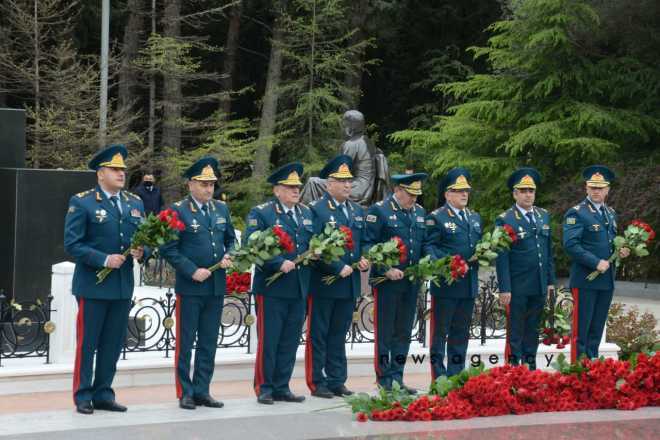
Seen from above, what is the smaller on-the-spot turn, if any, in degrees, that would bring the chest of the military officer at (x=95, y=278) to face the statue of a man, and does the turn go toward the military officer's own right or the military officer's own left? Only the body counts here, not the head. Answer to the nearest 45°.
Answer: approximately 90° to the military officer's own left

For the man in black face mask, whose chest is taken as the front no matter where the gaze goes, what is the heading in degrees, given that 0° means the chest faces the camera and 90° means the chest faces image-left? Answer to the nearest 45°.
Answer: approximately 0°

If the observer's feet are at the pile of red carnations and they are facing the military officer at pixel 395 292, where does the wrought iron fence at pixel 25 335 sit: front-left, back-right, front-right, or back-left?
front-left

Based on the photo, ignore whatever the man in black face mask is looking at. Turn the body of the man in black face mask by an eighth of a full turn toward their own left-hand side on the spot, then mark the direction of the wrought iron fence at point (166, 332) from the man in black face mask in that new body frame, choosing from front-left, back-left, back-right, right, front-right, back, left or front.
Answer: front-right

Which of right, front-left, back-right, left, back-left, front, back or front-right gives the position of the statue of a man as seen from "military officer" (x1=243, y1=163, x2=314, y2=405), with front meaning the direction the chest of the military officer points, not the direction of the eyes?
back-left

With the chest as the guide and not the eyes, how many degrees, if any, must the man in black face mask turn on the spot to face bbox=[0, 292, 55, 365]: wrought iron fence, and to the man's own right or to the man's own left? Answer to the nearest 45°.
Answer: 0° — they already face it

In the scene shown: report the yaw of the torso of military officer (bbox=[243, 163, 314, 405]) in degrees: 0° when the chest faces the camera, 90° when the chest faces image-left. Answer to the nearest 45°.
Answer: approximately 315°

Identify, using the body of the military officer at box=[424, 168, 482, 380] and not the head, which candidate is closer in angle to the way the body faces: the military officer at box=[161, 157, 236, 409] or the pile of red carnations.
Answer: the pile of red carnations

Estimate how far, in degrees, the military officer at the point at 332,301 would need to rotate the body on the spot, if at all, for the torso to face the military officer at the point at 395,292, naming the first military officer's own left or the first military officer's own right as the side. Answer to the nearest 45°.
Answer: approximately 45° to the first military officer's own left

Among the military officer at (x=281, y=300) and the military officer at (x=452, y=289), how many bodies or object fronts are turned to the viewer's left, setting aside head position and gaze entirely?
0

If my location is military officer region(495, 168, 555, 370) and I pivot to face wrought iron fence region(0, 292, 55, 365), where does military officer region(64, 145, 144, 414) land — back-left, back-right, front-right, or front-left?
front-left
